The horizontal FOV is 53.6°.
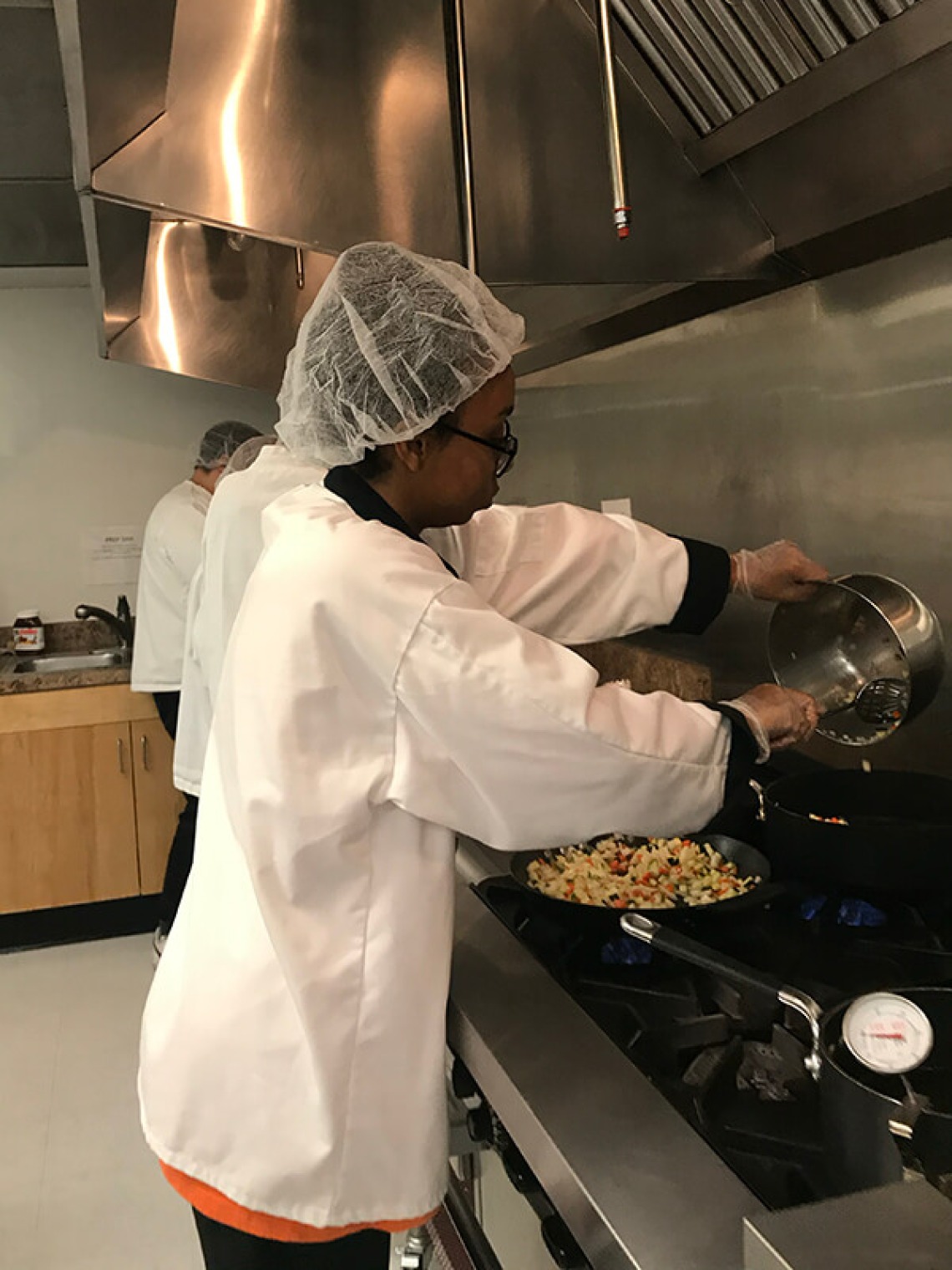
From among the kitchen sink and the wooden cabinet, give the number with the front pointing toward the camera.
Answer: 2

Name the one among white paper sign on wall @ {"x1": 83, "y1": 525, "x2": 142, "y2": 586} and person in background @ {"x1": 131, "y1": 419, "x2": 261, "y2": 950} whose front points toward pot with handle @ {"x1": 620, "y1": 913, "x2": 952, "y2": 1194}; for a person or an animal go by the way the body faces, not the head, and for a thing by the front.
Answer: the white paper sign on wall

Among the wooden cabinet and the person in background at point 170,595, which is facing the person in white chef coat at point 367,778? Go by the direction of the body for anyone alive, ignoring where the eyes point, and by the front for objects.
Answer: the wooden cabinet

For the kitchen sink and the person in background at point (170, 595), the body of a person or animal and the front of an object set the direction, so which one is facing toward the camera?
the kitchen sink

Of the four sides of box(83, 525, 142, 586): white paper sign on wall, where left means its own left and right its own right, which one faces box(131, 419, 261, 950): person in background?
front

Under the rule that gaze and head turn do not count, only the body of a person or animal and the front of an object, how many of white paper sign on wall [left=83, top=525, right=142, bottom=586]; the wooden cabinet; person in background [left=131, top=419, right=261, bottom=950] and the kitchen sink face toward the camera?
3

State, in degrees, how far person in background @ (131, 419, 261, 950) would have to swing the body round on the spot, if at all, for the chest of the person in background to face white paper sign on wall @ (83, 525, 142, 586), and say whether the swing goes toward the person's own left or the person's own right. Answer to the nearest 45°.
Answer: approximately 45° to the person's own left

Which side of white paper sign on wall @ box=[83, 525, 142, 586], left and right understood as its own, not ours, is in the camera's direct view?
front

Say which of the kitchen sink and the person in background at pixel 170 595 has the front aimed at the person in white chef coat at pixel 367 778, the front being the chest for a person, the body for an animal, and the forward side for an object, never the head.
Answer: the kitchen sink

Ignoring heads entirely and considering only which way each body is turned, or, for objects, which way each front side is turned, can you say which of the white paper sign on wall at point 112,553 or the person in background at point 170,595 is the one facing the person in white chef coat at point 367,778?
the white paper sign on wall

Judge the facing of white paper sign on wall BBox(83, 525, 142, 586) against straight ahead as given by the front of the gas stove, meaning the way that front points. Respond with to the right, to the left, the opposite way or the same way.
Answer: to the left

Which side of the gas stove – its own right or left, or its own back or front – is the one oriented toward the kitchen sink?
right

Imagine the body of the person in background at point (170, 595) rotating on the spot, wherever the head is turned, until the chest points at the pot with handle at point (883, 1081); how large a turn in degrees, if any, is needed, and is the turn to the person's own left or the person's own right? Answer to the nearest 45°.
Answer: approximately 135° to the person's own right

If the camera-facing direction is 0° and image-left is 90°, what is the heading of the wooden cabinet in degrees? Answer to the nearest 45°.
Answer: approximately 0°
